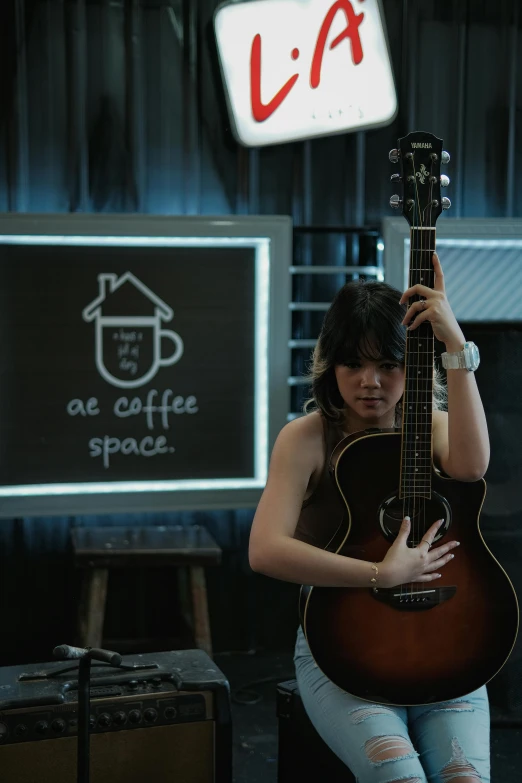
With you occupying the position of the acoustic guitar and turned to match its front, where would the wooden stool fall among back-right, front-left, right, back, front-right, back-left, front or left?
back-right

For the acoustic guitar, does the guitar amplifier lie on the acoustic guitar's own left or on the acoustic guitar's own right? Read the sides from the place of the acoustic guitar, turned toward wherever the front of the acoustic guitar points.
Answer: on the acoustic guitar's own right

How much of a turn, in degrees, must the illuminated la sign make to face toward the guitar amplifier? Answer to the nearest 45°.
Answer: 0° — it already faces it

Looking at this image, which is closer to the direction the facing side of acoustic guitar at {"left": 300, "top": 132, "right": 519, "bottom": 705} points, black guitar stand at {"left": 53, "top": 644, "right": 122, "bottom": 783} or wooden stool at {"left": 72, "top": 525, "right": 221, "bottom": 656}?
the black guitar stand

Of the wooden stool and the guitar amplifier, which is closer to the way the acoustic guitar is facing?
the guitar amplifier
